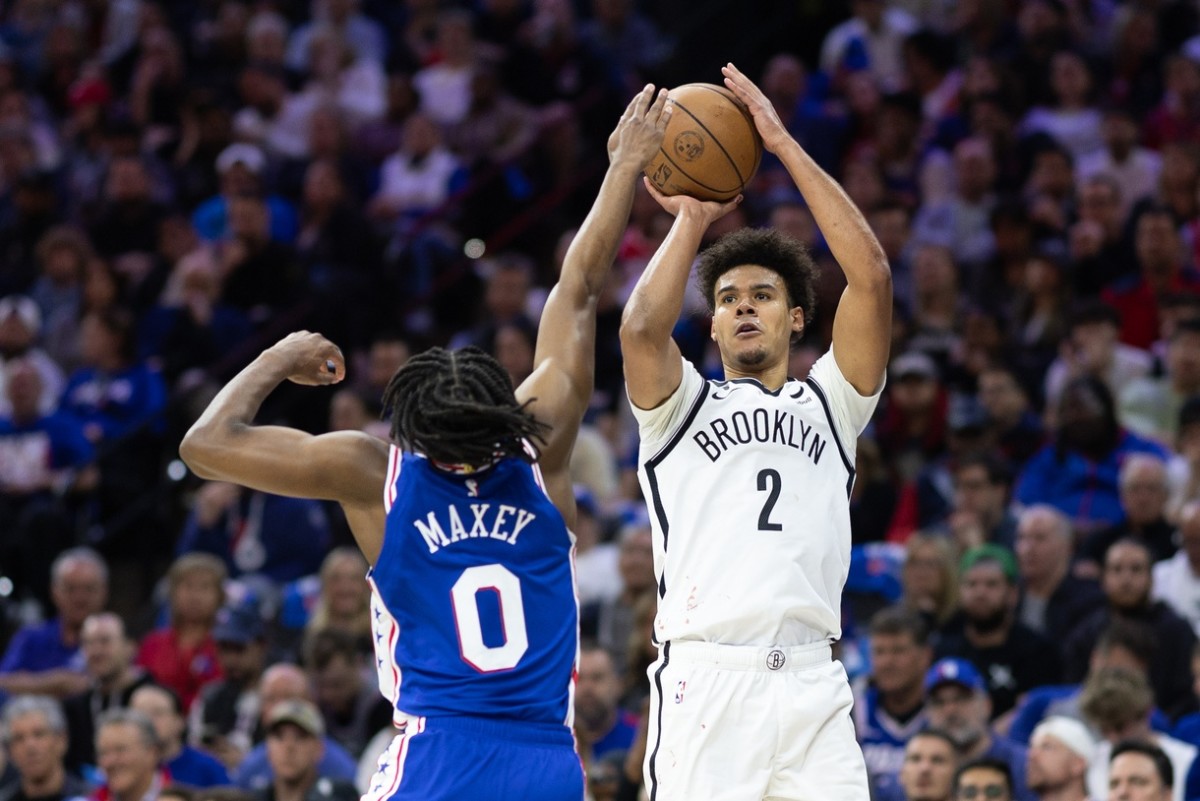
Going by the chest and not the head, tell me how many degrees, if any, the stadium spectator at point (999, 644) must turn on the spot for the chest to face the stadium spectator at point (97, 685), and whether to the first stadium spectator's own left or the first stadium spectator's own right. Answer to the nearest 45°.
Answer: approximately 90° to the first stadium spectator's own right

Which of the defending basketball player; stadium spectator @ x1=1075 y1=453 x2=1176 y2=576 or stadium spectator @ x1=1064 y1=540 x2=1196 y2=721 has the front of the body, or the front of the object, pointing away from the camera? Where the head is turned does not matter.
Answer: the defending basketball player

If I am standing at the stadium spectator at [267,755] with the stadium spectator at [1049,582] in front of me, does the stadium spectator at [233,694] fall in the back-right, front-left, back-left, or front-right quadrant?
front-left

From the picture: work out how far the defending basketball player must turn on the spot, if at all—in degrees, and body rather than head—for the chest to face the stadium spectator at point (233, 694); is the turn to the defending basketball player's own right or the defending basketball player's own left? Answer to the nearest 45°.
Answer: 0° — they already face them

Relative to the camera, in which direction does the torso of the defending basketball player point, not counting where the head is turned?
away from the camera

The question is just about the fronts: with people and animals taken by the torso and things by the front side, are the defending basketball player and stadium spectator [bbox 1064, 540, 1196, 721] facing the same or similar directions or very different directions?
very different directions

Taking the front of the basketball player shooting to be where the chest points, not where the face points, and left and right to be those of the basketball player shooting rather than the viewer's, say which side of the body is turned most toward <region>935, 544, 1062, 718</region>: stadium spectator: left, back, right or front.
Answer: back

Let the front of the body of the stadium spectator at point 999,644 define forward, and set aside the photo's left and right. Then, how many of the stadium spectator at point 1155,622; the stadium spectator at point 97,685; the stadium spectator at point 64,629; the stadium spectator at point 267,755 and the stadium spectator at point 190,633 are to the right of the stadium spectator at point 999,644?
4

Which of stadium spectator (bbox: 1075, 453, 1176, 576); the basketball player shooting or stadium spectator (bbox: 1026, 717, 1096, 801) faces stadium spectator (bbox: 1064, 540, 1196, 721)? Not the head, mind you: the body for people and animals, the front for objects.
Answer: stadium spectator (bbox: 1075, 453, 1176, 576)

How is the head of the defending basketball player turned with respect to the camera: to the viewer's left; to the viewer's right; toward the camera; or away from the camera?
away from the camera

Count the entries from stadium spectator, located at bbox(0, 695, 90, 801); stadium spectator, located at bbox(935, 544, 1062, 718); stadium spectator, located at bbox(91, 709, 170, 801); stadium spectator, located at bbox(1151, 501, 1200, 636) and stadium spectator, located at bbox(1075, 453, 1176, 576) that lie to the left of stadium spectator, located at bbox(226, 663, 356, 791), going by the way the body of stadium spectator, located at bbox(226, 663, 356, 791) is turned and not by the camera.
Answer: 3
